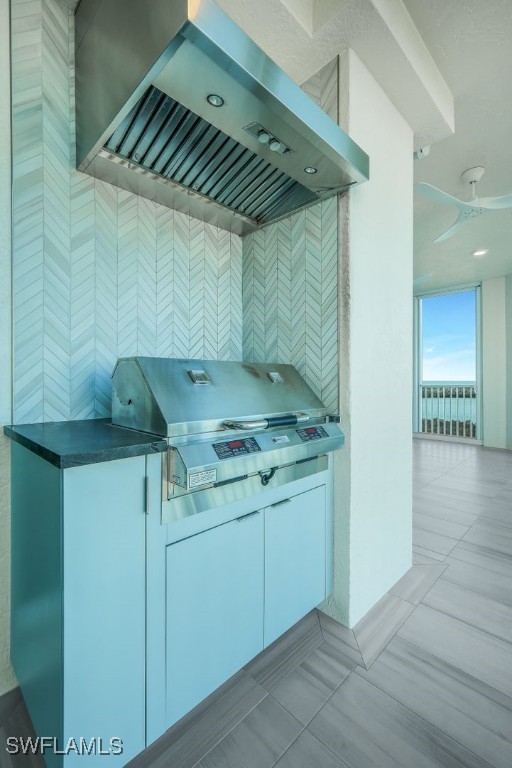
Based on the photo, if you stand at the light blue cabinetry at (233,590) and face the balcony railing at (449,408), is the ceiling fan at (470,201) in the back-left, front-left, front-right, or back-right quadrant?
front-right

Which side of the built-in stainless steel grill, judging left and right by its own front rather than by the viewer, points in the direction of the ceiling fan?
left

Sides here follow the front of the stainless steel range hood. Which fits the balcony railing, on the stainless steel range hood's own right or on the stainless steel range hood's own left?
on the stainless steel range hood's own left

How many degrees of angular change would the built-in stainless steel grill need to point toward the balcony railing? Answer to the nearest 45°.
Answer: approximately 90° to its left

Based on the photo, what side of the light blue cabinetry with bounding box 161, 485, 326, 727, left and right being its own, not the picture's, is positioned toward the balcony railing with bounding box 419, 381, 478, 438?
left

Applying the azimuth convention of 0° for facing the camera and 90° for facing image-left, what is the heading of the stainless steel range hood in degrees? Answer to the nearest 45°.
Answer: approximately 315°

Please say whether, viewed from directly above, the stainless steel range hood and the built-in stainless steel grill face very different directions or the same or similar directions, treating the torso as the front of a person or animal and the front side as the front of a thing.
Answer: same or similar directions

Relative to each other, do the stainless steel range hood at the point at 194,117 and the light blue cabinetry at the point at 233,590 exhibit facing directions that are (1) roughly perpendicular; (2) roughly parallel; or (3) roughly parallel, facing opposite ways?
roughly parallel

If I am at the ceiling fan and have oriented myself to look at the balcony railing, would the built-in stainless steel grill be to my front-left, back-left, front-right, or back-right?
back-left

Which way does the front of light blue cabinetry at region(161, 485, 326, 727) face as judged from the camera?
facing the viewer and to the right of the viewer
